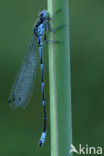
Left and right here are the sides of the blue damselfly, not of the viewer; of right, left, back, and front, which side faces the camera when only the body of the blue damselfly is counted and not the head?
right
